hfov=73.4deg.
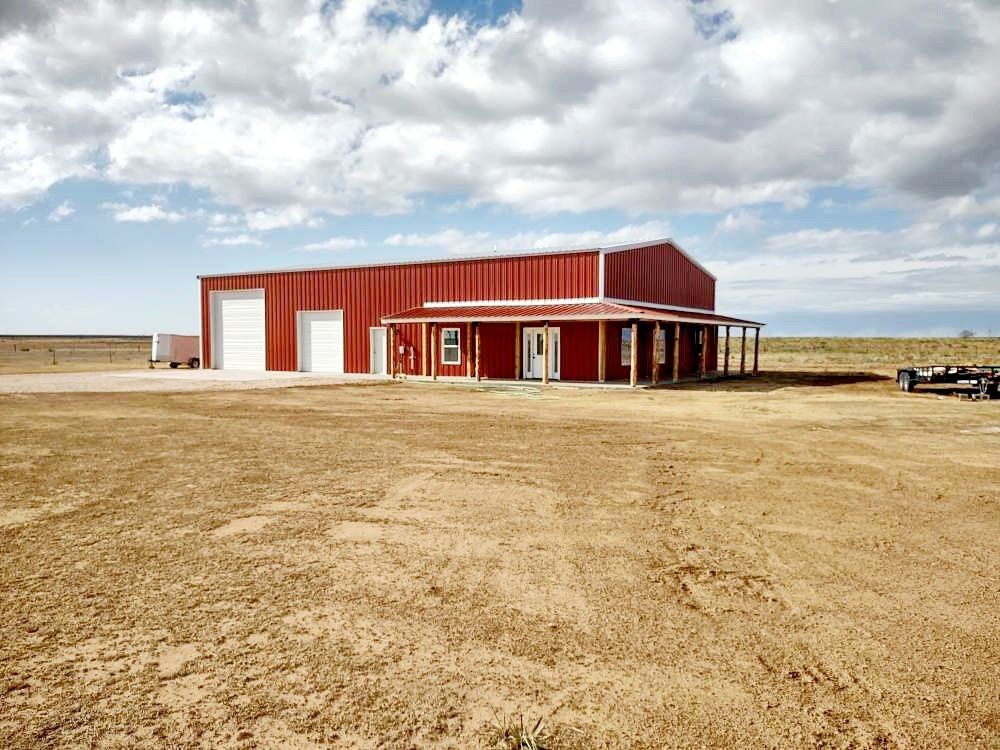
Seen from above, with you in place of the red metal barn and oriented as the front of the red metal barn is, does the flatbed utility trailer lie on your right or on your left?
on your left

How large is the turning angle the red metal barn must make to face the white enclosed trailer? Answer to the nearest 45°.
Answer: approximately 90° to its right

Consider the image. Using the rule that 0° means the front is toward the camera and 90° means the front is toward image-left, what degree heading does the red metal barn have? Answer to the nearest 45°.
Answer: approximately 45°
